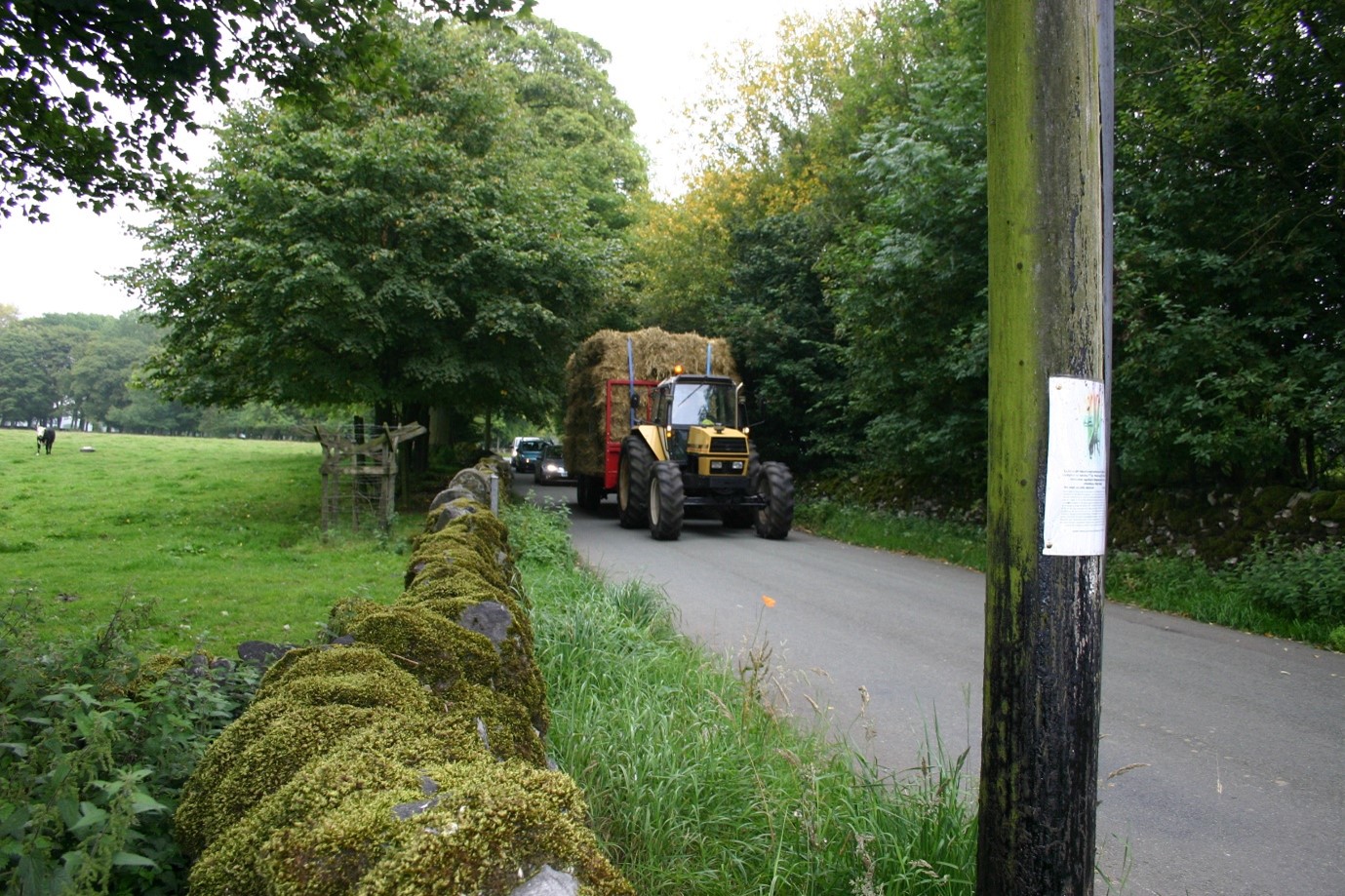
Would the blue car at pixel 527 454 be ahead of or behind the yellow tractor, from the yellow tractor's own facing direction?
behind

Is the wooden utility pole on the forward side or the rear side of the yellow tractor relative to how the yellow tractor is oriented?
on the forward side

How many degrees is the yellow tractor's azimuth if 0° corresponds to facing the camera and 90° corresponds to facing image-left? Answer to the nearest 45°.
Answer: approximately 315°

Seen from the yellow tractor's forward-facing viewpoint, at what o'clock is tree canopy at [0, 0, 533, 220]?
The tree canopy is roughly at 2 o'clock from the yellow tractor.

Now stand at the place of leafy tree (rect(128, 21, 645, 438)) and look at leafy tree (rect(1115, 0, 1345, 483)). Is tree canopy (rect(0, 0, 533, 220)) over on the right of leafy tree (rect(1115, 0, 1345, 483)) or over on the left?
right

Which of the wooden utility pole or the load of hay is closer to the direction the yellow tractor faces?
the wooden utility pole

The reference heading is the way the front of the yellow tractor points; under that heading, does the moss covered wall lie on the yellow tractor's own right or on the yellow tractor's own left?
on the yellow tractor's own right

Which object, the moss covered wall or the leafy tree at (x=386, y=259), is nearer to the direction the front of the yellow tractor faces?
the moss covered wall

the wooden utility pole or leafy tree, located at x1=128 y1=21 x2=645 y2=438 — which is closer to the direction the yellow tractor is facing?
the wooden utility pole

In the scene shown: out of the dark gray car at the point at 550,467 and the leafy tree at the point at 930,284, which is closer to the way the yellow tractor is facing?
the leafy tree

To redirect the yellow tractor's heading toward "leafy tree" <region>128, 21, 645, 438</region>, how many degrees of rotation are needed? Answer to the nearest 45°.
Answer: approximately 135° to its right
